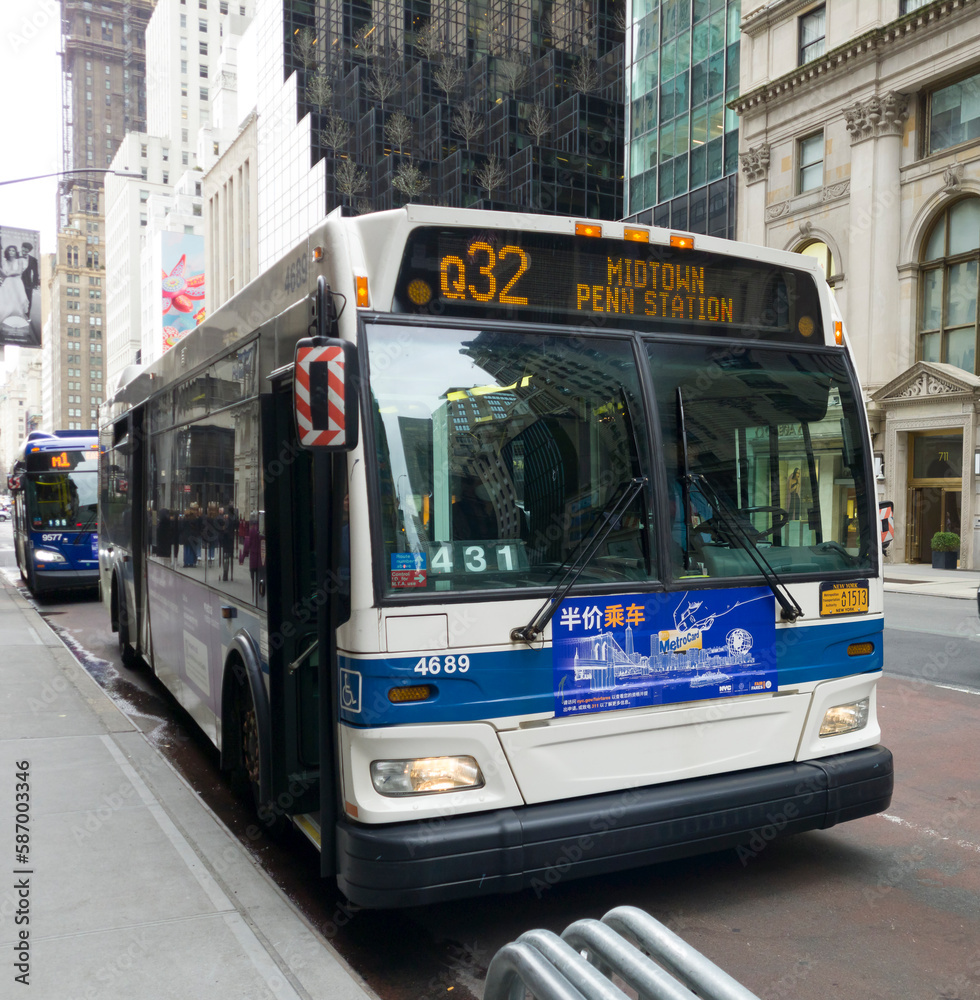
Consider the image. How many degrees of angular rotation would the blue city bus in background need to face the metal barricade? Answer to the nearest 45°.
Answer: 0° — it already faces it

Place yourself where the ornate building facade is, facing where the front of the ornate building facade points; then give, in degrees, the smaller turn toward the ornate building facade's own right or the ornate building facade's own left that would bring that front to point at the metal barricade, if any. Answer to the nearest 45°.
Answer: approximately 45° to the ornate building facade's own left

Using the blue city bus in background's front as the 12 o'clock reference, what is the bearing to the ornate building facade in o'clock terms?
The ornate building facade is roughly at 9 o'clock from the blue city bus in background.

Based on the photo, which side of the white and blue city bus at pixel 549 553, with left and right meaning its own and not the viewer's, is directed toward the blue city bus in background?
back

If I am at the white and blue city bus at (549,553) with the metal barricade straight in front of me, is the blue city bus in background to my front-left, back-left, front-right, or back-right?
back-right

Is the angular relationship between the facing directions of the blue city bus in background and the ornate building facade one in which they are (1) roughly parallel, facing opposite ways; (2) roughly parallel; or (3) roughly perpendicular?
roughly perpendicular

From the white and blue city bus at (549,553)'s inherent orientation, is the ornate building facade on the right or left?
on its left

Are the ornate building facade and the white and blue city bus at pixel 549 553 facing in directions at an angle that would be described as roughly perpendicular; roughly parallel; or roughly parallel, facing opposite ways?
roughly perpendicular

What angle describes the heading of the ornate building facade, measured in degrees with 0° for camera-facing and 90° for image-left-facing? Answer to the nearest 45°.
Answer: approximately 45°

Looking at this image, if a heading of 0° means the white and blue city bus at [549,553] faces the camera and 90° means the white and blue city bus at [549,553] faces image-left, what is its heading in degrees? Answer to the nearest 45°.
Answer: approximately 315°
